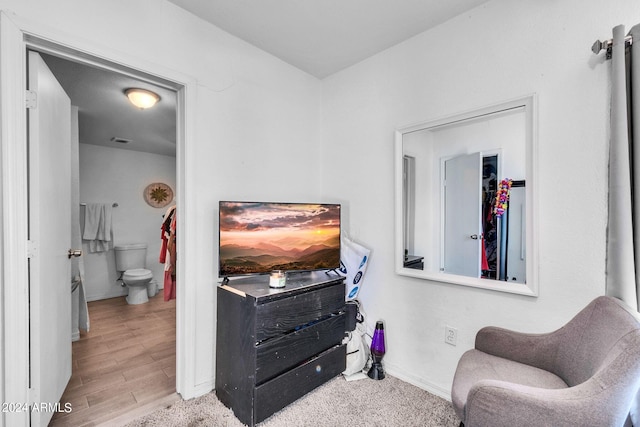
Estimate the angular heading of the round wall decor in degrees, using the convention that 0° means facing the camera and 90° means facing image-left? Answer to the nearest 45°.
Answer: approximately 0°

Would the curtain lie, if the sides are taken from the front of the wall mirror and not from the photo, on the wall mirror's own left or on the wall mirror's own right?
on the wall mirror's own left

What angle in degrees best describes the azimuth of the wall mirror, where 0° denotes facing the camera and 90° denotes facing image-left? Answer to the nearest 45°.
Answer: approximately 45°

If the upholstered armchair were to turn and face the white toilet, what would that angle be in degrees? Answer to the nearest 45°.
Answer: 0° — it already faces it

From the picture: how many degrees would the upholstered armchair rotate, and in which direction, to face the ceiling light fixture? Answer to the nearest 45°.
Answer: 0° — it already faces it

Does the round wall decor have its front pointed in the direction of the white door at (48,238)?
yes

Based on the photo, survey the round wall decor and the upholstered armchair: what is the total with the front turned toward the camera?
1

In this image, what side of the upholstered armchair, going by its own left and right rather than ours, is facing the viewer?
left

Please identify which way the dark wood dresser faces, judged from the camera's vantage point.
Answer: facing the viewer and to the right of the viewer

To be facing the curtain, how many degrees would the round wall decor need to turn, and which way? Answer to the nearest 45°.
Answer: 0° — it already faces it
